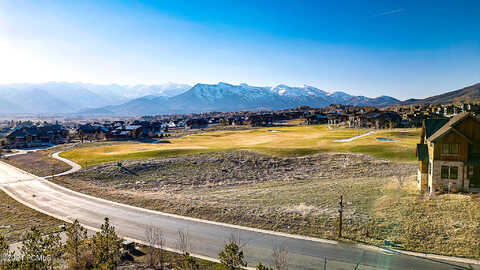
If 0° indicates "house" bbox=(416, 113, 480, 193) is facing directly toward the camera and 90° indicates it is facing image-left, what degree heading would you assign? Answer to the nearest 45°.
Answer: approximately 0°

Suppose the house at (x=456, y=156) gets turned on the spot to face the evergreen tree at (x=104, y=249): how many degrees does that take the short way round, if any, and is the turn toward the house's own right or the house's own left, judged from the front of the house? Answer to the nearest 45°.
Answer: approximately 45° to the house's own right

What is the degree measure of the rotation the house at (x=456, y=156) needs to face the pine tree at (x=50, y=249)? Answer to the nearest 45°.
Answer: approximately 45° to its right
